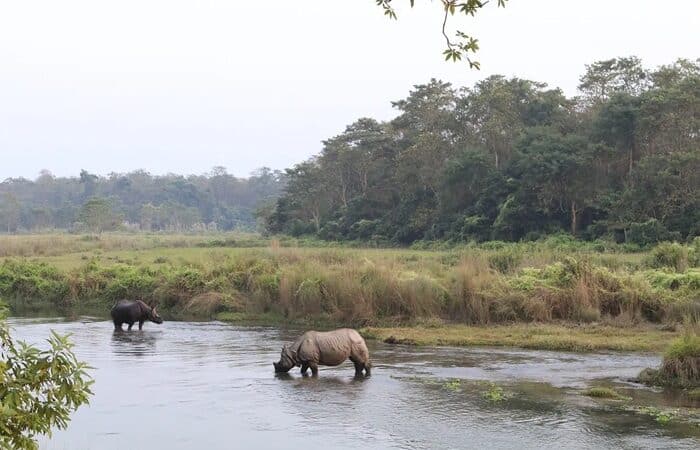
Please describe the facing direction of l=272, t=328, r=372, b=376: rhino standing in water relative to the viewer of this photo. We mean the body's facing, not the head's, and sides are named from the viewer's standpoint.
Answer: facing to the left of the viewer

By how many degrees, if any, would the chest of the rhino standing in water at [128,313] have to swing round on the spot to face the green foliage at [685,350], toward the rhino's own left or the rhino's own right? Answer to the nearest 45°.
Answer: approximately 45° to the rhino's own right

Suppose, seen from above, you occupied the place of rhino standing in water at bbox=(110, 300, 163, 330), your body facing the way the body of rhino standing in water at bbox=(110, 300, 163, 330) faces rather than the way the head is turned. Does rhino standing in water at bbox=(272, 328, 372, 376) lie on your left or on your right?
on your right

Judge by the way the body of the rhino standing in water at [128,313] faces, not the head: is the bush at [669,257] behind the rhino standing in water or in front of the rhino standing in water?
in front

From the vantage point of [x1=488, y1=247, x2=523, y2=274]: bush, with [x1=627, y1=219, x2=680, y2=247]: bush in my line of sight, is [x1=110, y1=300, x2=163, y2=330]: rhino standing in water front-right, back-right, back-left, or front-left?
back-left

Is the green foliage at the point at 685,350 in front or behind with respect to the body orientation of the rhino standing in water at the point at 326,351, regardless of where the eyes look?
behind

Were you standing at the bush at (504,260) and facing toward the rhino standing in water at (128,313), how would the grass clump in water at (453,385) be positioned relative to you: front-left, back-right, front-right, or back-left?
front-left

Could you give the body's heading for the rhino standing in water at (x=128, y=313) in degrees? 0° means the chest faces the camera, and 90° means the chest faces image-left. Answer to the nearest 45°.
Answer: approximately 270°

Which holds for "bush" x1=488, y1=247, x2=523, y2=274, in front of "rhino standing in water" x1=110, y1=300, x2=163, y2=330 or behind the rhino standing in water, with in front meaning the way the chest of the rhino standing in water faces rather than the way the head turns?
in front

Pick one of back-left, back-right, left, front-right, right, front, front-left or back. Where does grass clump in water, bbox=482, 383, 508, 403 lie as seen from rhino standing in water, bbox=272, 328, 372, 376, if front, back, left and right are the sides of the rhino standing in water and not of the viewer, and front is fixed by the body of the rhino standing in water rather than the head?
back-left

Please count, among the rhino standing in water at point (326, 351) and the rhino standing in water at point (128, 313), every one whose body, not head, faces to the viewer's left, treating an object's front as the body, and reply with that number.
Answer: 1

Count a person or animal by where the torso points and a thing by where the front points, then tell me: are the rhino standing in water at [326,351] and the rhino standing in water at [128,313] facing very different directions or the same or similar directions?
very different directions
